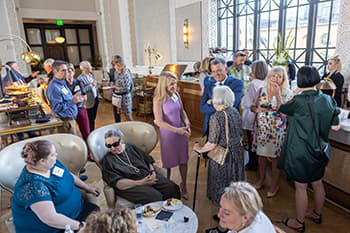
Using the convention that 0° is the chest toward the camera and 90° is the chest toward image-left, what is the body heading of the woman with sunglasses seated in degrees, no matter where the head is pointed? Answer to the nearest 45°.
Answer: approximately 315°

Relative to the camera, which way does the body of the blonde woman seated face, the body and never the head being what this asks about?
to the viewer's left

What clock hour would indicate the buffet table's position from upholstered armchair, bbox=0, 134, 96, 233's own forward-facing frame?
The buffet table is roughly at 7 o'clock from the upholstered armchair.

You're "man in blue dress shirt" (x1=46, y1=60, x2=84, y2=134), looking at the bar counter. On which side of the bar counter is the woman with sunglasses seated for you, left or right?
right

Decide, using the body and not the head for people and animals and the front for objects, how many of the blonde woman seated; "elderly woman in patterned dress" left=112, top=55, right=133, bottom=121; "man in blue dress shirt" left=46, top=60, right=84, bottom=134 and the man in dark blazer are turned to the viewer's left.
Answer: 2

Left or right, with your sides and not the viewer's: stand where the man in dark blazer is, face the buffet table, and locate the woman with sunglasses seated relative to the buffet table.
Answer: left

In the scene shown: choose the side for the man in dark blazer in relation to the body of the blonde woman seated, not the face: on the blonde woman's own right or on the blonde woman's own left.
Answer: on the blonde woman's own right

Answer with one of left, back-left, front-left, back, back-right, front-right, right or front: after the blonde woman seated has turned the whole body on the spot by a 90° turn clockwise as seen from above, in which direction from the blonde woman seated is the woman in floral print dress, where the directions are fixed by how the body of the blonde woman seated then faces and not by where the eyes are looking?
front

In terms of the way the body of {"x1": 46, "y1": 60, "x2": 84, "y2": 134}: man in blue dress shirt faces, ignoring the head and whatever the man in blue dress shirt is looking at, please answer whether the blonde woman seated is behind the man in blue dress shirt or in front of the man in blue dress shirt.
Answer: in front

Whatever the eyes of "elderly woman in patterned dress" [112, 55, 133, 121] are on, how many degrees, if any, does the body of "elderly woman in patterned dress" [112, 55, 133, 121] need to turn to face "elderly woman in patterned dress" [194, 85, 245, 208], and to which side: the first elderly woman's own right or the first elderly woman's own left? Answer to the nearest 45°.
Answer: approximately 90° to the first elderly woman's own left

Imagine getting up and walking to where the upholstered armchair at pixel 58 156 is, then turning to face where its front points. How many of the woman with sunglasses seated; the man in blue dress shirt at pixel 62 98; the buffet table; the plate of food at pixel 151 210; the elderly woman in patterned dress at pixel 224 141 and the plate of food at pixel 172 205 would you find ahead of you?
4
